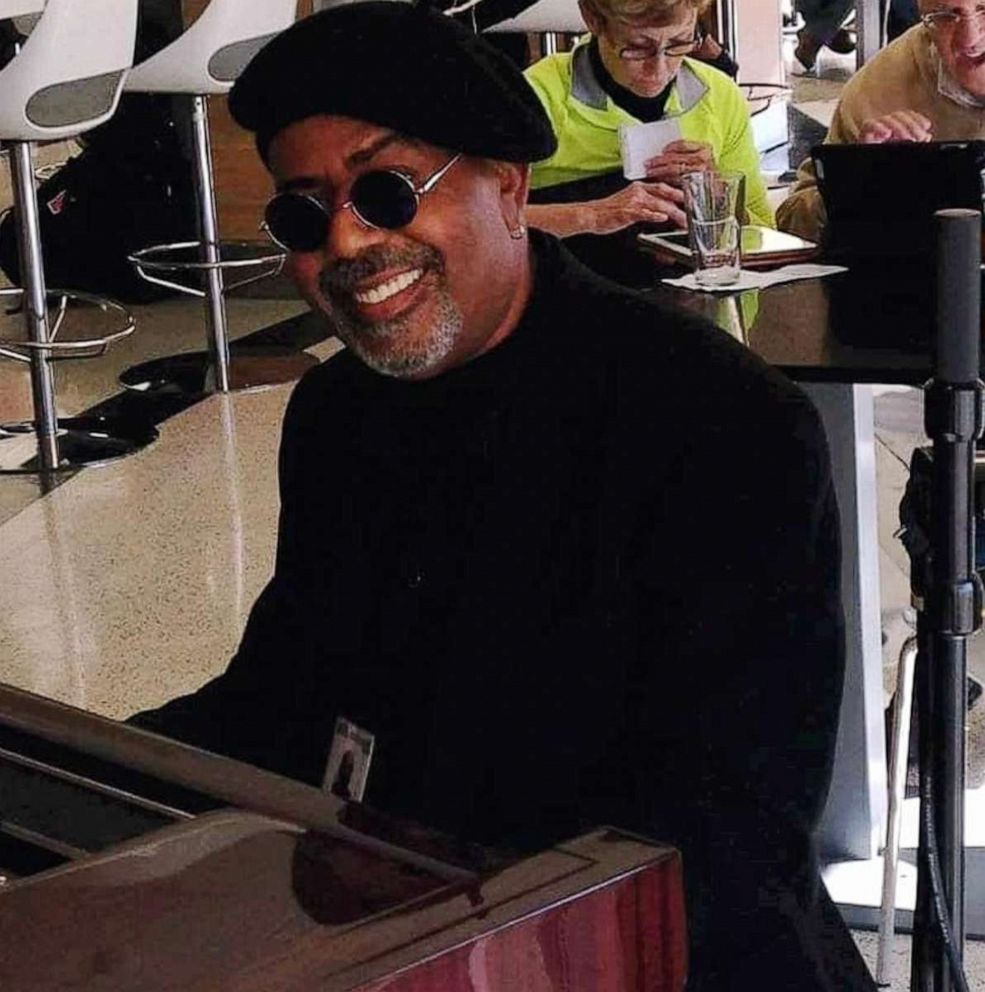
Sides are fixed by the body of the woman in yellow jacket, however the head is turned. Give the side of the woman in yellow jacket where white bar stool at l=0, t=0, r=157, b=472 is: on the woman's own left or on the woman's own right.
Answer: on the woman's own right

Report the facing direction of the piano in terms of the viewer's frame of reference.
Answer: facing away from the viewer and to the right of the viewer

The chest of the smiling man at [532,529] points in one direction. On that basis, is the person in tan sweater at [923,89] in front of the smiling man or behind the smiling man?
behind

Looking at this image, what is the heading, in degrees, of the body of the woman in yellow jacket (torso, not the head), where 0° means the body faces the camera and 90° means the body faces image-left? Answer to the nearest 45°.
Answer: approximately 0°

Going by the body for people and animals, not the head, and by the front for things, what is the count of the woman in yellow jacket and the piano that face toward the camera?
1

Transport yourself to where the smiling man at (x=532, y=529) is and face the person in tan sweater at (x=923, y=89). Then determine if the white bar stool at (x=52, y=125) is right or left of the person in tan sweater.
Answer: left

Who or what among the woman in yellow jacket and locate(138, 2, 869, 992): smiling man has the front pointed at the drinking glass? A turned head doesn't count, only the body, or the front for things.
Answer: the woman in yellow jacket
